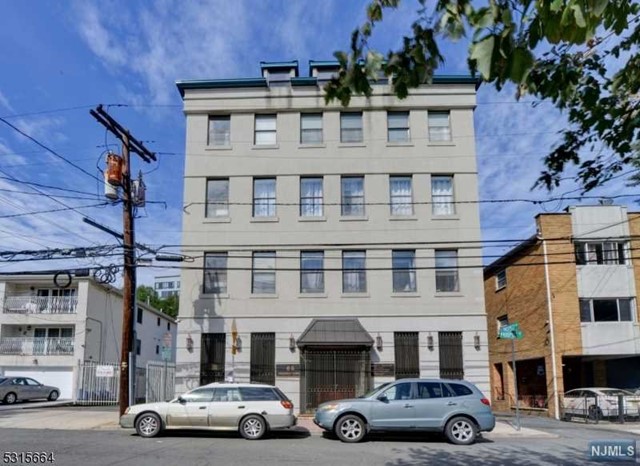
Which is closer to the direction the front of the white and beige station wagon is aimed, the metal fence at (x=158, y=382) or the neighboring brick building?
the metal fence

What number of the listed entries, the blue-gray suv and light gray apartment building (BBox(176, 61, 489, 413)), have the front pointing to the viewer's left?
1

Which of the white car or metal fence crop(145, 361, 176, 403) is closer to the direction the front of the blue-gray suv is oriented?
the metal fence

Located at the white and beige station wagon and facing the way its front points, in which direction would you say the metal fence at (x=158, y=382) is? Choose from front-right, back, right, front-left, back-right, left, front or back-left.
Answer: right

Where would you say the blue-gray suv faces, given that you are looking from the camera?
facing to the left of the viewer

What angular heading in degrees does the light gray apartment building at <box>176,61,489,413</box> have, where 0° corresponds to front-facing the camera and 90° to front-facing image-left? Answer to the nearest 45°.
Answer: approximately 0°

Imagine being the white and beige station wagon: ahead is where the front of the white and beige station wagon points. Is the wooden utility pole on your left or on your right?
on your right

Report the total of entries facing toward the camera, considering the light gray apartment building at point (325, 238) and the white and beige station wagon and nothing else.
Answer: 1

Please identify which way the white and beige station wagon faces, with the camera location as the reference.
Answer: facing to the left of the viewer

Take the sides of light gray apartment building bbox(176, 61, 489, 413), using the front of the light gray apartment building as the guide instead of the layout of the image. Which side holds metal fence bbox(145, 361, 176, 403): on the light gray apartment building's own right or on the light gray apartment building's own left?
on the light gray apartment building's own right

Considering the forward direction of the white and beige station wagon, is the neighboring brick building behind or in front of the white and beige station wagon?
behind
